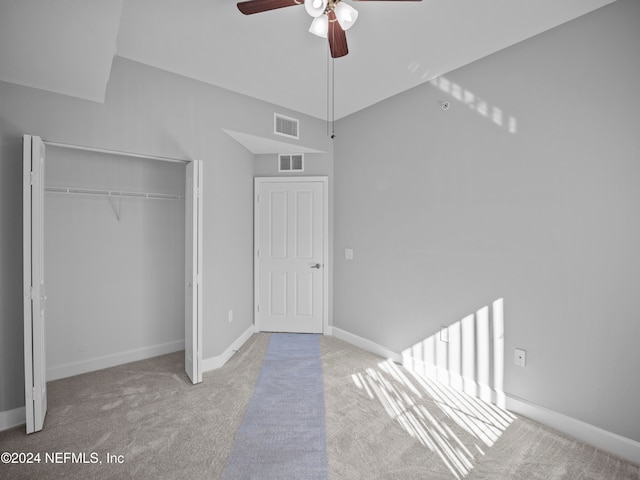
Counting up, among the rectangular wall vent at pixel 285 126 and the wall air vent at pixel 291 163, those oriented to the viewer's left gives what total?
0

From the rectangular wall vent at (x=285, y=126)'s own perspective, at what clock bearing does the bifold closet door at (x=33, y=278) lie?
The bifold closet door is roughly at 3 o'clock from the rectangular wall vent.

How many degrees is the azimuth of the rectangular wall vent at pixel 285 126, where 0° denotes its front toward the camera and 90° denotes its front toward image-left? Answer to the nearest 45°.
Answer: approximately 315°

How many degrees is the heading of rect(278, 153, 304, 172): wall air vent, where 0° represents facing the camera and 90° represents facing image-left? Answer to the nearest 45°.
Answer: approximately 0°

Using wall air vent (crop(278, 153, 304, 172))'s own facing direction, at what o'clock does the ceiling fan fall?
The ceiling fan is roughly at 12 o'clock from the wall air vent.
